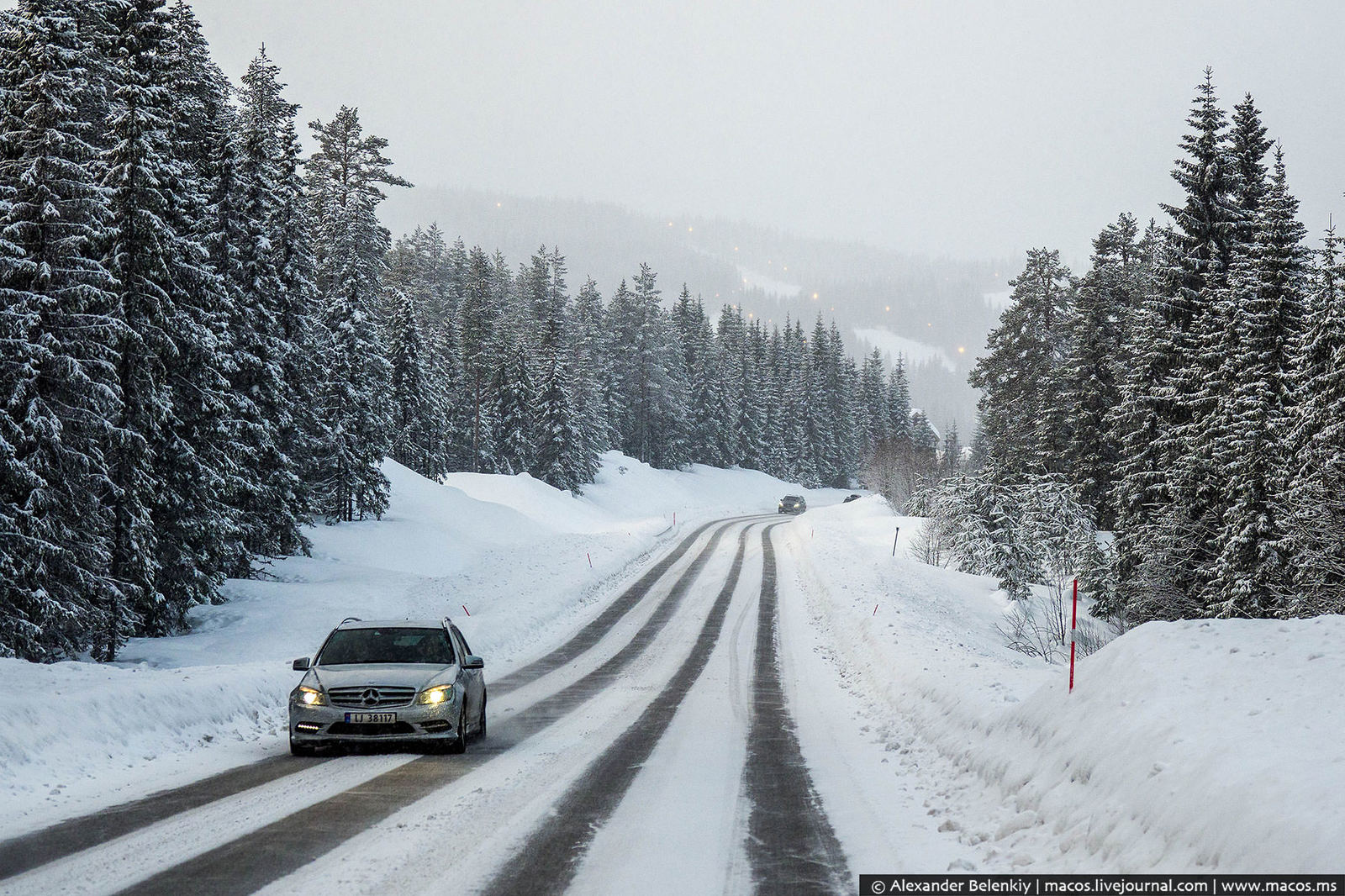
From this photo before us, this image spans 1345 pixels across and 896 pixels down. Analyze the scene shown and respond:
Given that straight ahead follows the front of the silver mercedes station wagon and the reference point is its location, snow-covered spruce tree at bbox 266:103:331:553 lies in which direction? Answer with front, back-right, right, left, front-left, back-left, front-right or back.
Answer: back

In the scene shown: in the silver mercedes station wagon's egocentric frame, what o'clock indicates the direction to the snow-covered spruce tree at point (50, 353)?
The snow-covered spruce tree is roughly at 5 o'clock from the silver mercedes station wagon.

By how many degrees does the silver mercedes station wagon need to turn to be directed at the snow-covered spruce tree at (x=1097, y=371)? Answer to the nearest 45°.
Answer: approximately 135° to its left

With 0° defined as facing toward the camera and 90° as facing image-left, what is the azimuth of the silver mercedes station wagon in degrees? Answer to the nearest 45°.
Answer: approximately 0°

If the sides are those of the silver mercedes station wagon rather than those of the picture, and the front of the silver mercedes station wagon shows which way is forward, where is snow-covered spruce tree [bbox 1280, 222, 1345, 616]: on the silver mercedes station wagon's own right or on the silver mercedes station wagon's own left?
on the silver mercedes station wagon's own left

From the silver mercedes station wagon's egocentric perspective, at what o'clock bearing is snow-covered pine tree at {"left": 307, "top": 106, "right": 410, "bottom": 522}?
The snow-covered pine tree is roughly at 6 o'clock from the silver mercedes station wagon.
